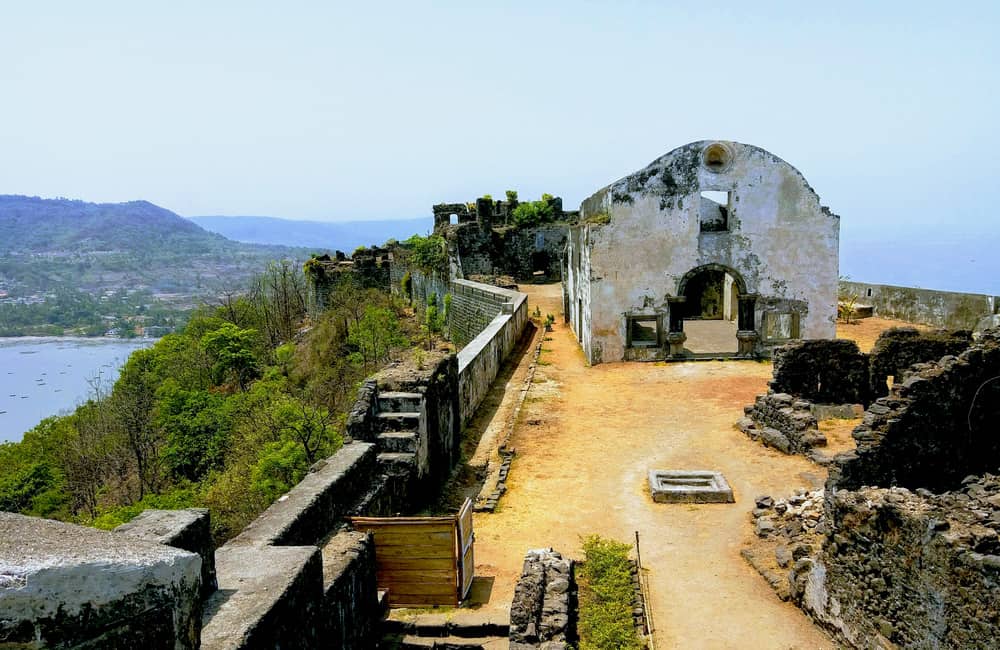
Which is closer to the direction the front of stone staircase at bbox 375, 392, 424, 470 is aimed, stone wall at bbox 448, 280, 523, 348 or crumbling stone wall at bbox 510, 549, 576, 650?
the crumbling stone wall

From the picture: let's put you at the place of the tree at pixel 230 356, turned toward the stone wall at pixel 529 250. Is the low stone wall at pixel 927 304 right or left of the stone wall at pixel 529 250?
right

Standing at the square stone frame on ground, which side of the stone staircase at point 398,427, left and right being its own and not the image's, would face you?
left

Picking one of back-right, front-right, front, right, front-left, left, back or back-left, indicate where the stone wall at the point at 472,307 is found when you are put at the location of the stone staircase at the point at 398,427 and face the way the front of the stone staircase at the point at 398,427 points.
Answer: back

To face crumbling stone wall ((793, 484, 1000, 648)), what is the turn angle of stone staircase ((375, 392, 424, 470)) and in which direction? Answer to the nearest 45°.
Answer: approximately 45° to its left

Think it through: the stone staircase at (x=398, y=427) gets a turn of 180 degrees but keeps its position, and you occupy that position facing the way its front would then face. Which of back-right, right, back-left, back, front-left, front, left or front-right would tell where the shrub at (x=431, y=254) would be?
front

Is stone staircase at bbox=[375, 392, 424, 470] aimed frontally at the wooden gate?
yes

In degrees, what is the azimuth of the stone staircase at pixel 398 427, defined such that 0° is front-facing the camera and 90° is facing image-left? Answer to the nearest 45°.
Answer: approximately 0°

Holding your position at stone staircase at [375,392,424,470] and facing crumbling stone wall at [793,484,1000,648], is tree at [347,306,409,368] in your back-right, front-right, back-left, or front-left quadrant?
back-left

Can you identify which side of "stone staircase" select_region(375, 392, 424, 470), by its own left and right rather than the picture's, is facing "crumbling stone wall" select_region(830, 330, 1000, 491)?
left

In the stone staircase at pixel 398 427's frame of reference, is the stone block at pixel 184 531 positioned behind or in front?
in front

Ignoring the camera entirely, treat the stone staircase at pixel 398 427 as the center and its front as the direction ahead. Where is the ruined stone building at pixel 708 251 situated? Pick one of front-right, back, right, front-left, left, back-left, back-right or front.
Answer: back-left

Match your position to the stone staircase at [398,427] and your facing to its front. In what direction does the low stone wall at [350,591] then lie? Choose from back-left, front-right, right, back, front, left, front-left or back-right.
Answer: front

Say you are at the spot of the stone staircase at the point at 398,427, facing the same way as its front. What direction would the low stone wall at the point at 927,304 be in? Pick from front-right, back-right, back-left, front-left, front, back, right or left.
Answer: back-left

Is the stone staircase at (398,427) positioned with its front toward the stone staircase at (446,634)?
yes

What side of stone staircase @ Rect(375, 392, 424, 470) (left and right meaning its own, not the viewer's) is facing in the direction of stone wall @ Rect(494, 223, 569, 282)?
back
